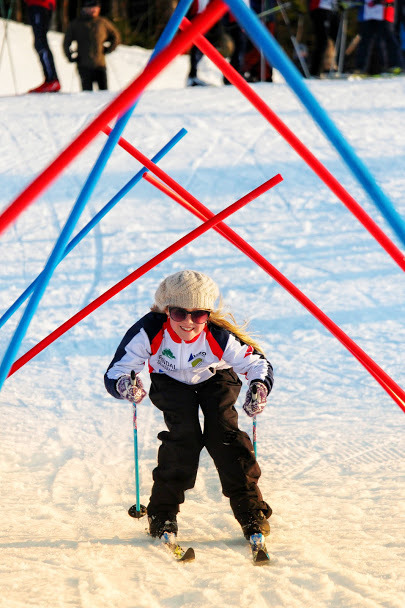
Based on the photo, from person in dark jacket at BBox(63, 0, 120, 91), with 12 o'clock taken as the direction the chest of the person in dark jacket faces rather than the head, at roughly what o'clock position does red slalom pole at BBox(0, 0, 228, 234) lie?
The red slalom pole is roughly at 12 o'clock from the person in dark jacket.

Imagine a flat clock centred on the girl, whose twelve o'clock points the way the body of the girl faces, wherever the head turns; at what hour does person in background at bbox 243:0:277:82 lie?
The person in background is roughly at 6 o'clock from the girl.

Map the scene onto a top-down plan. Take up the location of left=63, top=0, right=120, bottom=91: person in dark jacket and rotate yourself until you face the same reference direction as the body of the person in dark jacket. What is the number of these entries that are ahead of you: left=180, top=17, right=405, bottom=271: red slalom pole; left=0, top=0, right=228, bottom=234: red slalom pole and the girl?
3

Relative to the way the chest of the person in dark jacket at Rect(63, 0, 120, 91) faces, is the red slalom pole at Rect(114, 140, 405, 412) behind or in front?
in front

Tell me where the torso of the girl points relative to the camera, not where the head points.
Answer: toward the camera

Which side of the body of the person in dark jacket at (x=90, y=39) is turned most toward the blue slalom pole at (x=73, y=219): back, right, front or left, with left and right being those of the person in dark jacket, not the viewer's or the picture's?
front

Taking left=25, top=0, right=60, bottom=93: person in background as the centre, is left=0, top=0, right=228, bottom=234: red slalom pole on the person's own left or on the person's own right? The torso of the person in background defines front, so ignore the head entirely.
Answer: on the person's own left
